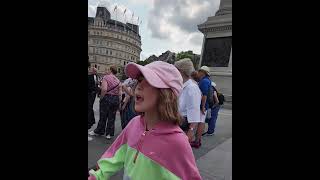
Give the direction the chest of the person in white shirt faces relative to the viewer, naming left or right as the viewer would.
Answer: facing away from the viewer and to the left of the viewer

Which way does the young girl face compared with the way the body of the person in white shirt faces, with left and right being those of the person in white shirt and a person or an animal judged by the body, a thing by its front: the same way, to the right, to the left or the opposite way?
to the left

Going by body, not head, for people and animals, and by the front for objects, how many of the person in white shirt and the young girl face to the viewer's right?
0

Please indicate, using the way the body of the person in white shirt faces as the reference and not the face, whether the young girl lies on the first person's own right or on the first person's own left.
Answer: on the first person's own left

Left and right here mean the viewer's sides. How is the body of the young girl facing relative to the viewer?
facing the viewer and to the left of the viewer

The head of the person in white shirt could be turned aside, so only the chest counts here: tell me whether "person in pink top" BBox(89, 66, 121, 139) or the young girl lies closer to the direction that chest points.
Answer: the person in pink top

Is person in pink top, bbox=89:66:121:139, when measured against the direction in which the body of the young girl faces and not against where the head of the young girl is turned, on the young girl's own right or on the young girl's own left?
on the young girl's own right

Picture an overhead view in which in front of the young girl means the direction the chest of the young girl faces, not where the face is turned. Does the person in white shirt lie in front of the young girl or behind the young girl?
behind

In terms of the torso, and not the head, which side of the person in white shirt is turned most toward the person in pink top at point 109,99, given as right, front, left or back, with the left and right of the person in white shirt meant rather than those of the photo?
front
